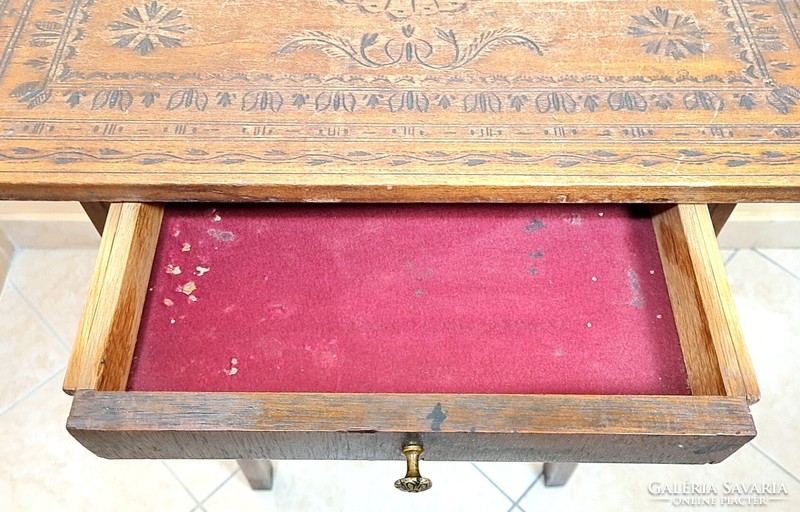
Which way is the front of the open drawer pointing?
toward the camera
